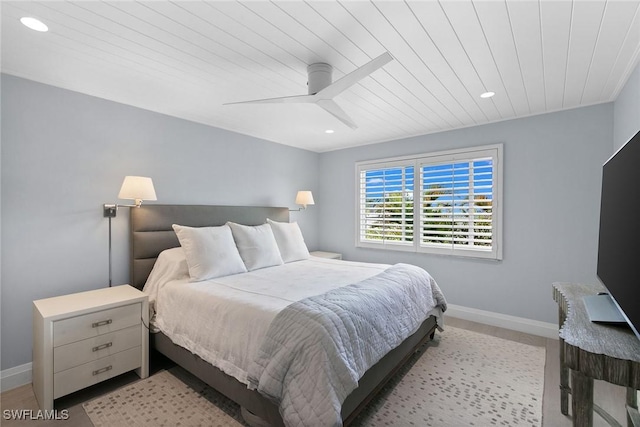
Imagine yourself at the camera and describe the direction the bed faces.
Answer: facing the viewer and to the right of the viewer

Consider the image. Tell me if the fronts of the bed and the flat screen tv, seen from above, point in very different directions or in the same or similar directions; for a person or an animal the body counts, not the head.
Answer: very different directions

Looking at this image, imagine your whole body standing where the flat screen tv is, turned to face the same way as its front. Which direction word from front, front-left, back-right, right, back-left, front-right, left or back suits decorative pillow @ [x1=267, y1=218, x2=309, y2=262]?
front

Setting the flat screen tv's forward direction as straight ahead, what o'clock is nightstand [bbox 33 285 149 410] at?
The nightstand is roughly at 11 o'clock from the flat screen tv.

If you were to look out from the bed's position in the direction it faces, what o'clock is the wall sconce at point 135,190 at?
The wall sconce is roughly at 5 o'clock from the bed.

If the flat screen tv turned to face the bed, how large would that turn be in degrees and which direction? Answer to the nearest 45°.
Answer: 0° — it already faces it

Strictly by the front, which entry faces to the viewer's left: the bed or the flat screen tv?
the flat screen tv

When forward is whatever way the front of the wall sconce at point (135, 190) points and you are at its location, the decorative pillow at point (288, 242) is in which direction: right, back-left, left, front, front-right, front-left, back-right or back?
left

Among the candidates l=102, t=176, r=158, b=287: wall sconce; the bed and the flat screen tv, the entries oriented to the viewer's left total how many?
1

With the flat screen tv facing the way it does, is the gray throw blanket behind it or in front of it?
in front

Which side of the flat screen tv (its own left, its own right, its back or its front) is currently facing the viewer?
left

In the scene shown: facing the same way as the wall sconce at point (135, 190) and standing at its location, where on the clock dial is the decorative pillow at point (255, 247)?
The decorative pillow is roughly at 9 o'clock from the wall sconce.

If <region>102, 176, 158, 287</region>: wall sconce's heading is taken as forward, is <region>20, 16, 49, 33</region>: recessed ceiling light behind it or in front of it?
in front
